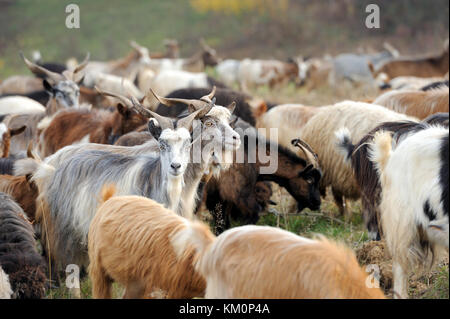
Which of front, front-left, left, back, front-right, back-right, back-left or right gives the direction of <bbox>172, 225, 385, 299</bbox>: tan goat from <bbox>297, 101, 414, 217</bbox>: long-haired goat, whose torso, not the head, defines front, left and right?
right

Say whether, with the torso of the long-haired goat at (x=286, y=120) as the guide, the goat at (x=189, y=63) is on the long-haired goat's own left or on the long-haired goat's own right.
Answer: on the long-haired goat's own left

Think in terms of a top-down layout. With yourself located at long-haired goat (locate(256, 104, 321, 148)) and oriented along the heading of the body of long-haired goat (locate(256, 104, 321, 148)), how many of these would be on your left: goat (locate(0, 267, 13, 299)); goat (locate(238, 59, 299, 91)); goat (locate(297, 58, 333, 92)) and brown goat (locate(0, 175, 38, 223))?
2

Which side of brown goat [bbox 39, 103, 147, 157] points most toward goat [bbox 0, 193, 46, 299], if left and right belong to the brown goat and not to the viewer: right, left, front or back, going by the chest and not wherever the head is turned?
right

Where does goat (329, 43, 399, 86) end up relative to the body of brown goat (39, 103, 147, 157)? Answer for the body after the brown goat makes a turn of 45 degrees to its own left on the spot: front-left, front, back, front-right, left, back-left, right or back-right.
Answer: front

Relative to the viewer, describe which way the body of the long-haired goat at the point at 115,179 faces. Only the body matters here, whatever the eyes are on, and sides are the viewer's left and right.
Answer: facing to the right of the viewer

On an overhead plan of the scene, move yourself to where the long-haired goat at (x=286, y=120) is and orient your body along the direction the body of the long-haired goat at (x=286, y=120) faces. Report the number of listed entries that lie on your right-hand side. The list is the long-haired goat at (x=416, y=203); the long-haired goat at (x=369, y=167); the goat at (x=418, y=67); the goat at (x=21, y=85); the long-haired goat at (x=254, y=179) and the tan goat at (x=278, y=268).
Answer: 4

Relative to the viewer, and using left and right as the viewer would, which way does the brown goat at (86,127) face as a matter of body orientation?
facing to the right of the viewer

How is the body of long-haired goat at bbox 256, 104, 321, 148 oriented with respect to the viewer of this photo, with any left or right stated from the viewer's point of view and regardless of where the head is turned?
facing to the right of the viewer

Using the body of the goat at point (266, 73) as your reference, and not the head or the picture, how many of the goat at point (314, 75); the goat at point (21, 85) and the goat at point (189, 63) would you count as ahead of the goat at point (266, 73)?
1

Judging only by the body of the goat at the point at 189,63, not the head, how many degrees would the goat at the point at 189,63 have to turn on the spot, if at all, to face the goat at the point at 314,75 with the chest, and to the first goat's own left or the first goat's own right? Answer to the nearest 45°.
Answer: approximately 45° to the first goat's own right

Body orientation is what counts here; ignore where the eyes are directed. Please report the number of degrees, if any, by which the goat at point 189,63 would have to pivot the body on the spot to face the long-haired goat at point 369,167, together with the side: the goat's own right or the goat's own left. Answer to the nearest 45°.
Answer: approximately 90° to the goat's own right

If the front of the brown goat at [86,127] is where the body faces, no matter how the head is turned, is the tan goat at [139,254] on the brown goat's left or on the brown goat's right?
on the brown goat's right
